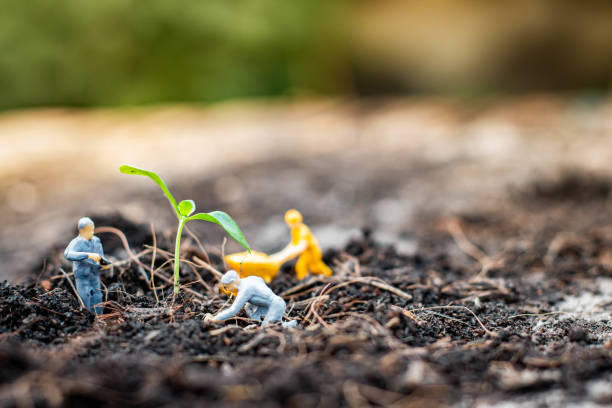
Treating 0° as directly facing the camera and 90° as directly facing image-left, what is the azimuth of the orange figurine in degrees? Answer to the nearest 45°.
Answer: approximately 90°

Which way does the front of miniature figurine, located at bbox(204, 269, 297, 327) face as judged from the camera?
facing to the left of the viewer

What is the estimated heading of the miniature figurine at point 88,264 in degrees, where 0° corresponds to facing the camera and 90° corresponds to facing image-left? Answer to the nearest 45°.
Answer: approximately 315°

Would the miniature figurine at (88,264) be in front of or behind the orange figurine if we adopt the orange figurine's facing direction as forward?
in front

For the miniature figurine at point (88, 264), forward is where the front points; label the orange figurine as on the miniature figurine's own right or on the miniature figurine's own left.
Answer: on the miniature figurine's own left

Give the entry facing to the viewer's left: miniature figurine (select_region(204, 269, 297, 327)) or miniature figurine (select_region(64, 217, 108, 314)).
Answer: miniature figurine (select_region(204, 269, 297, 327))

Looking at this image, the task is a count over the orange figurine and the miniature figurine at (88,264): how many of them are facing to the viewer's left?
1

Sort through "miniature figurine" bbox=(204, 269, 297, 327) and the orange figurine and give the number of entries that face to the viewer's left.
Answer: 2
